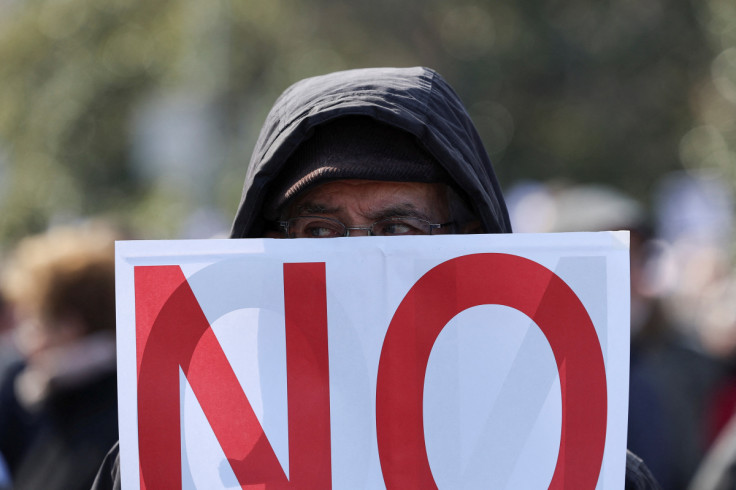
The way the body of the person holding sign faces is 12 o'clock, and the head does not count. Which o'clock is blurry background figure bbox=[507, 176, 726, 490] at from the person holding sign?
The blurry background figure is roughly at 7 o'clock from the person holding sign.

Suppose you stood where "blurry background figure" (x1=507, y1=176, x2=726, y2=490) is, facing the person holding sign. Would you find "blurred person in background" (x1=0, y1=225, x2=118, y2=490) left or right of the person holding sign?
right

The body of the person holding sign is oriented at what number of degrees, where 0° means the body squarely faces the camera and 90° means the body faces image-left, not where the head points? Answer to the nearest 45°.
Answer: approximately 0°

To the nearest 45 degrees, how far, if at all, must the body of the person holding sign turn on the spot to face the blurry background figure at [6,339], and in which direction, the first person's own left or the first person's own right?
approximately 135° to the first person's own right

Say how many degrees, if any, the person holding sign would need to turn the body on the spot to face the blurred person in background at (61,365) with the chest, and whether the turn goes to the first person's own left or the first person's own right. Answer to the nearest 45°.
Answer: approximately 135° to the first person's own right
